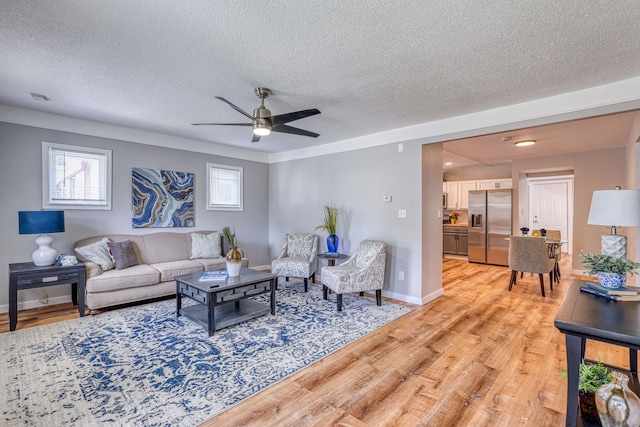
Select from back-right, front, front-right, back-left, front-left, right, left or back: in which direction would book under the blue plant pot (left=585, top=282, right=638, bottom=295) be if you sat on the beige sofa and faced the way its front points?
front

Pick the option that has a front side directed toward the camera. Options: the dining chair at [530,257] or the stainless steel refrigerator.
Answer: the stainless steel refrigerator

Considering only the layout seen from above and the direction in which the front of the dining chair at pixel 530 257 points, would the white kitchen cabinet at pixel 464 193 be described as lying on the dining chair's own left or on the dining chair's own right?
on the dining chair's own left

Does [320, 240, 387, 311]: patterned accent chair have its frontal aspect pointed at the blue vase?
no

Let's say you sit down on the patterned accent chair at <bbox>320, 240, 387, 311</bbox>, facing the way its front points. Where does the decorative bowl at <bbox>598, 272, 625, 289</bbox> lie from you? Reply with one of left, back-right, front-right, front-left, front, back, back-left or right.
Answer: left

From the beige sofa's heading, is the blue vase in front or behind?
in front

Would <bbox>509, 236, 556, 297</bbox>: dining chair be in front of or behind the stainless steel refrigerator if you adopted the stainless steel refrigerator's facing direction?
in front

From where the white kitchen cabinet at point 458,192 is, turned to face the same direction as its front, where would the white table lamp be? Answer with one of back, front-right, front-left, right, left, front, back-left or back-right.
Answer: front

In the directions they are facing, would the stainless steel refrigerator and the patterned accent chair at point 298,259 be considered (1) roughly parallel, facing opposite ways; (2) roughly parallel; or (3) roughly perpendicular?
roughly parallel

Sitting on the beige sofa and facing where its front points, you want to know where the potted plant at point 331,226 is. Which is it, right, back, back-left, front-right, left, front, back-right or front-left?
front-left

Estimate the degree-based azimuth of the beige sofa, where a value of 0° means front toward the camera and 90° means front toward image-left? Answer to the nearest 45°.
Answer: approximately 315°

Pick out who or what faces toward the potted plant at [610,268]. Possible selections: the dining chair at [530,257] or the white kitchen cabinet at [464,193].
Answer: the white kitchen cabinet

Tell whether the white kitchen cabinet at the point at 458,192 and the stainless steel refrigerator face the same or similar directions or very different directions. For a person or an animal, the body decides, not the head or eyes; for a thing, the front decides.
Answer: same or similar directions

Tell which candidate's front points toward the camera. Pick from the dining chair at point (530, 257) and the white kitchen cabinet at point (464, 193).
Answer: the white kitchen cabinet

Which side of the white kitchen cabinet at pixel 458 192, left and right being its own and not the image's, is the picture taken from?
front

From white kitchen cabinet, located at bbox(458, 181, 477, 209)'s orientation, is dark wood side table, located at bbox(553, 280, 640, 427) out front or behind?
out front

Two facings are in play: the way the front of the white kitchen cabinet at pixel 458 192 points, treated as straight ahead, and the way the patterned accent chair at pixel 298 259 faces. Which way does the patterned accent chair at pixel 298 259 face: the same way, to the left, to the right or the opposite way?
the same way
